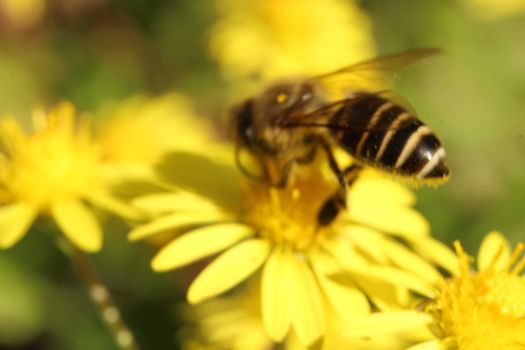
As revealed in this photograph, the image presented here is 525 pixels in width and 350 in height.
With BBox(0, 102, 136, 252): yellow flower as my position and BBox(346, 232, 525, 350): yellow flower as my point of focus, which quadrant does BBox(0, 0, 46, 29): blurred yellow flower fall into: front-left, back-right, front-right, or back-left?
back-left

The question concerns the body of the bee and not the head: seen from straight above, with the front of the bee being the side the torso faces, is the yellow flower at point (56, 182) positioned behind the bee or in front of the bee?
in front

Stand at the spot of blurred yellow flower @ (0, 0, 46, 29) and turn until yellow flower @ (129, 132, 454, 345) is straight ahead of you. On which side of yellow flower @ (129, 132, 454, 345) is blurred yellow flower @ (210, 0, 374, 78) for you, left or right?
left

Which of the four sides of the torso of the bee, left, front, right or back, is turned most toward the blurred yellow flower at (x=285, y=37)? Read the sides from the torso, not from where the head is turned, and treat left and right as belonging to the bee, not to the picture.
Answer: right

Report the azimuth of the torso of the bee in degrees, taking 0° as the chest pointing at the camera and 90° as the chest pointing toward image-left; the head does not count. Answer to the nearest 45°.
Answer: approximately 90°

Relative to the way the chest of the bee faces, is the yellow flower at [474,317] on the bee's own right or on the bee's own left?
on the bee's own left

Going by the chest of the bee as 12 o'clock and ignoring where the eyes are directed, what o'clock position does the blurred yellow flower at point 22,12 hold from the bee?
The blurred yellow flower is roughly at 2 o'clock from the bee.
